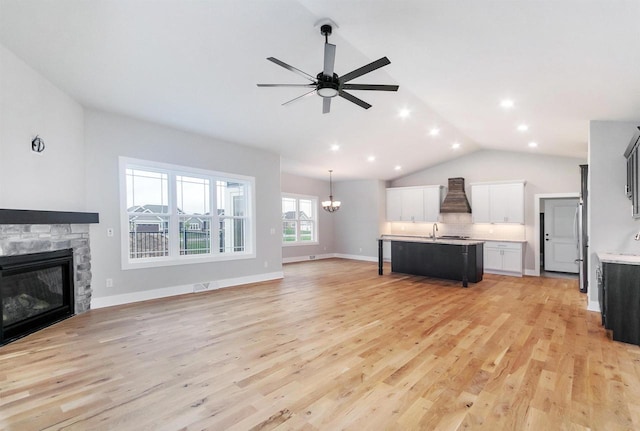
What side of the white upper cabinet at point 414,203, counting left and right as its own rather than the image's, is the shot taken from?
front

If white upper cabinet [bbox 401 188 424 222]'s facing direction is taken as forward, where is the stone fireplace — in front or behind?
in front

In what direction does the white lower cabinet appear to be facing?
toward the camera

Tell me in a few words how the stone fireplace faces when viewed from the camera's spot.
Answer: facing the viewer and to the right of the viewer

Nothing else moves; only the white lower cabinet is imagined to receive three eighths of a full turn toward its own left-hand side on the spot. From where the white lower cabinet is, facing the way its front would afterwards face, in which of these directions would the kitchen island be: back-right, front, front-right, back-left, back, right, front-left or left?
back

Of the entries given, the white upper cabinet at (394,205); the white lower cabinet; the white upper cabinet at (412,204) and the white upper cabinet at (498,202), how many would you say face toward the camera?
4

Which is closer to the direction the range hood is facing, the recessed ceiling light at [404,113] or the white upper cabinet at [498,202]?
the recessed ceiling light

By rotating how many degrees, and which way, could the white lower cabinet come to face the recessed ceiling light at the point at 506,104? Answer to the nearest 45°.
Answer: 0° — it already faces it

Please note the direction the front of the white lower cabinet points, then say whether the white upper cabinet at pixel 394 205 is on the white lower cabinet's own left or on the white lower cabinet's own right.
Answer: on the white lower cabinet's own right

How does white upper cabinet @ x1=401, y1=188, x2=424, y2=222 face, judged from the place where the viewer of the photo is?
facing the viewer

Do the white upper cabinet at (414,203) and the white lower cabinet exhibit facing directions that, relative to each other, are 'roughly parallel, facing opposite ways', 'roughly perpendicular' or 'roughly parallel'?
roughly parallel

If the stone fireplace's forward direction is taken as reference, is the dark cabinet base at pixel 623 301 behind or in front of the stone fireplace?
in front

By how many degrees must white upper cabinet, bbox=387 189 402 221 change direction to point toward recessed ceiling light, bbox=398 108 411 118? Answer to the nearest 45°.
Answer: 0° — it already faces it

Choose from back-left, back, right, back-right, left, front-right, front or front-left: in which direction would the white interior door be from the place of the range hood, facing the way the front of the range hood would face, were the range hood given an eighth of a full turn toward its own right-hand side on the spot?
back-left

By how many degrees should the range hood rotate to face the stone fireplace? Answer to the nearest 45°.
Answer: approximately 45° to its right

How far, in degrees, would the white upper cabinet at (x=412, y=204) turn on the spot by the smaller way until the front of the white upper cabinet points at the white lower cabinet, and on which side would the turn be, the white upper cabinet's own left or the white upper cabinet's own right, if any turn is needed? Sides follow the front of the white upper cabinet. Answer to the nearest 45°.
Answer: approximately 45° to the white upper cabinet's own left
